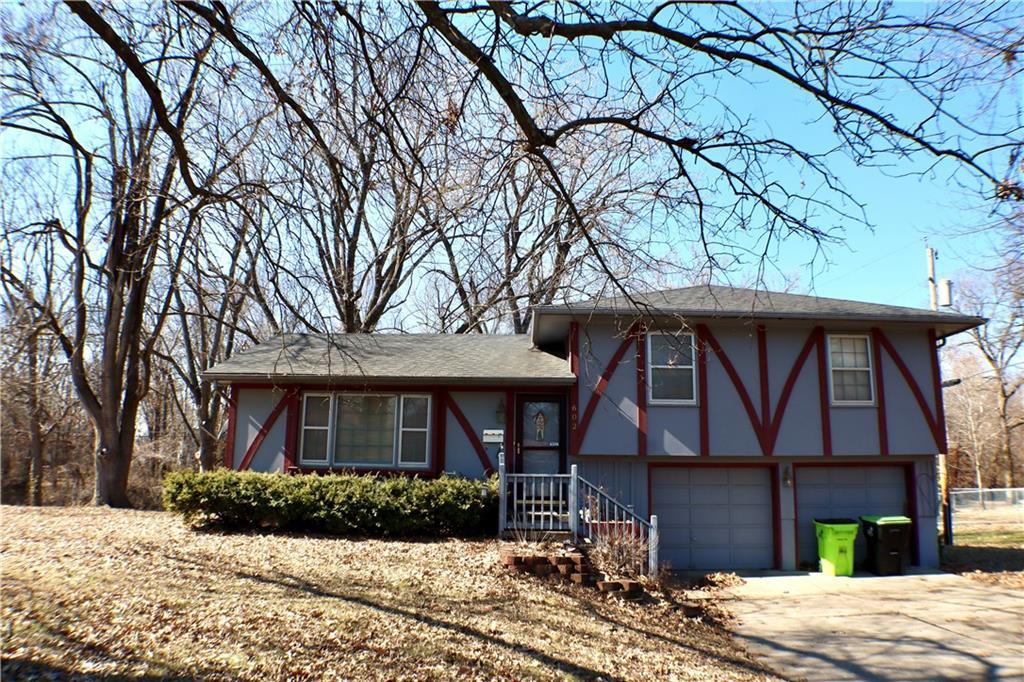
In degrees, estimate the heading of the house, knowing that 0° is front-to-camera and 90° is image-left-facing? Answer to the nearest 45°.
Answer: approximately 0°

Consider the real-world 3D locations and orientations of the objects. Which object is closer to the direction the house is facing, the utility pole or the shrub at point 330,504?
the shrub

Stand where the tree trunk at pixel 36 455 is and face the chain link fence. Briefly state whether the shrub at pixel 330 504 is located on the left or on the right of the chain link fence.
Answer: right

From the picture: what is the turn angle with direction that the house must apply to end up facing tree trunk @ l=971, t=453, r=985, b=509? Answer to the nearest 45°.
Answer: approximately 135° to its left

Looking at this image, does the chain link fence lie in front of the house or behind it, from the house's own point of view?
behind

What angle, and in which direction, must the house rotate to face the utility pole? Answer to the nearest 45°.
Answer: approximately 135° to its left

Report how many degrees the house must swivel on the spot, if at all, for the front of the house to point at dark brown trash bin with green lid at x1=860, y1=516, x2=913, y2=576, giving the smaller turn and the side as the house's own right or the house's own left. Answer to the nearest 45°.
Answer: approximately 90° to the house's own left

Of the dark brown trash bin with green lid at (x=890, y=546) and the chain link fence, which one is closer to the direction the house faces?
the dark brown trash bin with green lid
